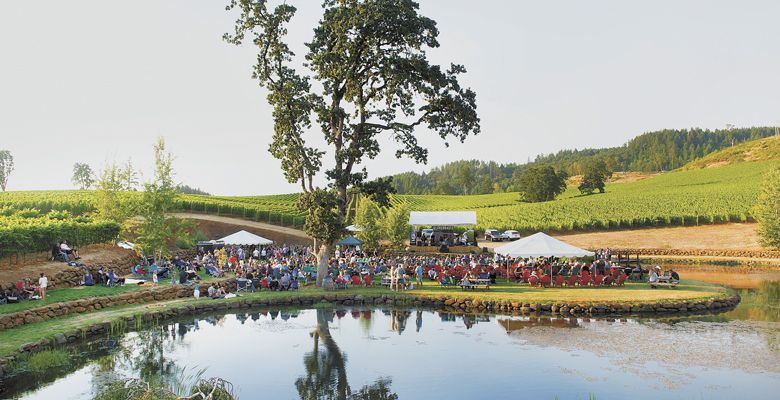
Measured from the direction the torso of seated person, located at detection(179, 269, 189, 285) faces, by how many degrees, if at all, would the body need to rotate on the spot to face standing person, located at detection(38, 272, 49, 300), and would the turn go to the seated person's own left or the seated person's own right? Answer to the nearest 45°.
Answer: approximately 180°

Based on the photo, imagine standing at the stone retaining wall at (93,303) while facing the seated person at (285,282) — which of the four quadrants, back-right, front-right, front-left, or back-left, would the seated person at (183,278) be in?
front-left

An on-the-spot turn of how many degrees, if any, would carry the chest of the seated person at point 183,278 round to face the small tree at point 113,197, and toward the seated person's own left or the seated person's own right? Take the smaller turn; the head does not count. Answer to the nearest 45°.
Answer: approximately 45° to the seated person's own left

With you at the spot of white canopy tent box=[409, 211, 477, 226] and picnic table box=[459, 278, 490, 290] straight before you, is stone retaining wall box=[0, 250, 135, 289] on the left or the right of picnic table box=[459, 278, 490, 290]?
right

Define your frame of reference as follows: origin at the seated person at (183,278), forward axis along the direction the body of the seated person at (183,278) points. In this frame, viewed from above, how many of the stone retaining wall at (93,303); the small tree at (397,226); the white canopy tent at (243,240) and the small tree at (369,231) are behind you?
1

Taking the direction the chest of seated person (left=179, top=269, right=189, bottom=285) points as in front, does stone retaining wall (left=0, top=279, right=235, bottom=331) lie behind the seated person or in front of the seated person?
behind

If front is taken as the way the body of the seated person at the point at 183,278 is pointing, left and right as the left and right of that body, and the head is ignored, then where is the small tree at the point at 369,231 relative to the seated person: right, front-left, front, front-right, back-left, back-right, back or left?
front

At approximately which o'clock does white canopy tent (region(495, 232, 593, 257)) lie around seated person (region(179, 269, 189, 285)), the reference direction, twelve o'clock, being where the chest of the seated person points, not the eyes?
The white canopy tent is roughly at 2 o'clock from the seated person.

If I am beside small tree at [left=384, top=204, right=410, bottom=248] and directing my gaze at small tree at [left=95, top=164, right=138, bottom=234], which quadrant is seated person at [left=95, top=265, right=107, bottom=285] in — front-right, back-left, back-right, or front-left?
front-left

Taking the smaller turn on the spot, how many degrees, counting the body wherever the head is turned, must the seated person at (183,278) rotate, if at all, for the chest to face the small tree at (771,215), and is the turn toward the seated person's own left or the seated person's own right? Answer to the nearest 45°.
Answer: approximately 45° to the seated person's own right

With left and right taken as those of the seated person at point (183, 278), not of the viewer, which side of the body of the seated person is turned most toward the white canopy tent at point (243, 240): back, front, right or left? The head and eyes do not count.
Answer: front

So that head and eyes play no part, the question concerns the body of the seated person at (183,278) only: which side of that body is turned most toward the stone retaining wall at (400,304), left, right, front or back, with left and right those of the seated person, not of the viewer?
right

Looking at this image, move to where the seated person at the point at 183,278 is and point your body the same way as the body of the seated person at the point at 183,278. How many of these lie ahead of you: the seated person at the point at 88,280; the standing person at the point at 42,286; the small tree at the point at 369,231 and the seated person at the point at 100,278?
1

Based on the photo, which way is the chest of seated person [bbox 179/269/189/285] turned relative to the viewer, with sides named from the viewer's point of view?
facing away from the viewer and to the right of the viewer

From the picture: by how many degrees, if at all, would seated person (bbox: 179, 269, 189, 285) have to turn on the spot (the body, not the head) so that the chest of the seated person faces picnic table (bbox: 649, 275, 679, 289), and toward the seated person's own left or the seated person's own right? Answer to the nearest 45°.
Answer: approximately 45° to the seated person's own right

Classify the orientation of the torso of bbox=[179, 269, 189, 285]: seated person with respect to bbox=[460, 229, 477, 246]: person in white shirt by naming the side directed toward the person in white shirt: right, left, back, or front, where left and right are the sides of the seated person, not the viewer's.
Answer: front
